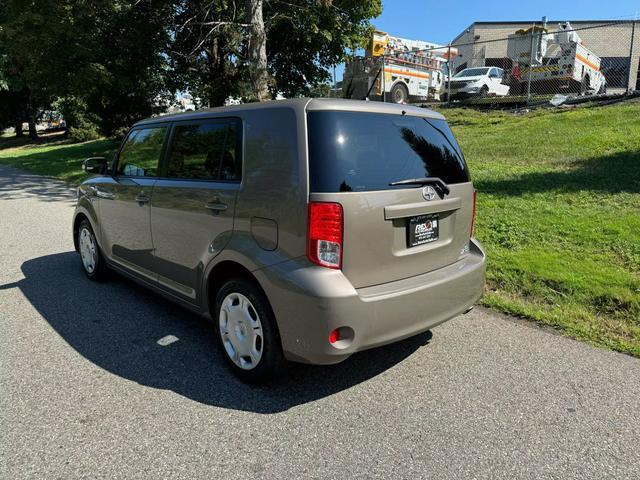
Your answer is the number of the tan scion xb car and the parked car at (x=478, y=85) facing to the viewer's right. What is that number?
0

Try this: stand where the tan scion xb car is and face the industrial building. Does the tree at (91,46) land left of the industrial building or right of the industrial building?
left

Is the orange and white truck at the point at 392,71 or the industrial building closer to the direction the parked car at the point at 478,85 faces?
the orange and white truck

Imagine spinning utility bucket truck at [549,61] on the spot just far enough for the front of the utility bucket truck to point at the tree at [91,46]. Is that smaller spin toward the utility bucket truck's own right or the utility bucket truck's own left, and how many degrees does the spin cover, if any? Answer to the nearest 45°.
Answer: approximately 180°

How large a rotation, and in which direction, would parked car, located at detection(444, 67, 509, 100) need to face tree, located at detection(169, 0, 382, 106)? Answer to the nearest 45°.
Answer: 0° — it already faces it

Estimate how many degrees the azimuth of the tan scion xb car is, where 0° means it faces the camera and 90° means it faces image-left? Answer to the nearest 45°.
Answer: approximately 135°

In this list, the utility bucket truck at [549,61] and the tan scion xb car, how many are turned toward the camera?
0

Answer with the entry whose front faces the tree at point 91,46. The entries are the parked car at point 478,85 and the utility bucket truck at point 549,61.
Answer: the parked car

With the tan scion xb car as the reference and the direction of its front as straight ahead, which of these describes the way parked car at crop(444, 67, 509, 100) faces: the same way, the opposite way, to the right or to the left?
to the left

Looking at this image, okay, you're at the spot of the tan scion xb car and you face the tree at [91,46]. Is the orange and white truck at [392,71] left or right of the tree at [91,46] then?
right

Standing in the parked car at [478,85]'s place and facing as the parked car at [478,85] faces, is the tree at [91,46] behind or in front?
in front

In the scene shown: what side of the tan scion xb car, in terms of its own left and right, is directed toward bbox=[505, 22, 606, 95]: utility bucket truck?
right

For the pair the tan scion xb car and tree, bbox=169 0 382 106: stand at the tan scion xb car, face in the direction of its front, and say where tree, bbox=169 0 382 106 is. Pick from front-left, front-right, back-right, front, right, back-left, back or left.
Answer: front-right
